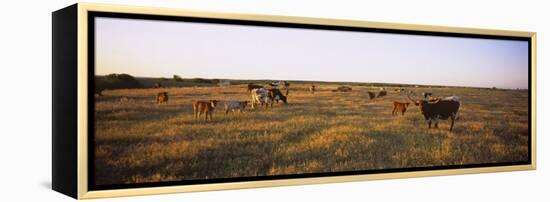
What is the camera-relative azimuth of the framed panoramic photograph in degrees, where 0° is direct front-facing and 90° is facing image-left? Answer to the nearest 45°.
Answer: approximately 315°
